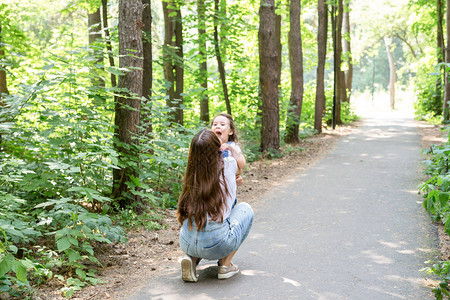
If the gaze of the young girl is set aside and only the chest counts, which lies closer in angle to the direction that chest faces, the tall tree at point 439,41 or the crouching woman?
the crouching woman

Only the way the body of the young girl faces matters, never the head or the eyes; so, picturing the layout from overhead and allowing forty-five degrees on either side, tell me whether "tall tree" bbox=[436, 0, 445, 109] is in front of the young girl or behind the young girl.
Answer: behind

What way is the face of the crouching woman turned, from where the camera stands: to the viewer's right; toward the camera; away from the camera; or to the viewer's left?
away from the camera

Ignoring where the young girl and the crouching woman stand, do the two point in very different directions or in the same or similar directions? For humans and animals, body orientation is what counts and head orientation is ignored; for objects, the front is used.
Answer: very different directions

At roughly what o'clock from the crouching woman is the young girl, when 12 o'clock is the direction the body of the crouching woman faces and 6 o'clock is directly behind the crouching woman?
The young girl is roughly at 11 o'clock from the crouching woman.

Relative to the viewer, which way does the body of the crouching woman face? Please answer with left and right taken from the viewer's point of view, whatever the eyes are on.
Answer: facing away from the viewer and to the right of the viewer

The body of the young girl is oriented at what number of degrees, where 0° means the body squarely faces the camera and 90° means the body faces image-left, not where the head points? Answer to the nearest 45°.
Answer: approximately 45°
